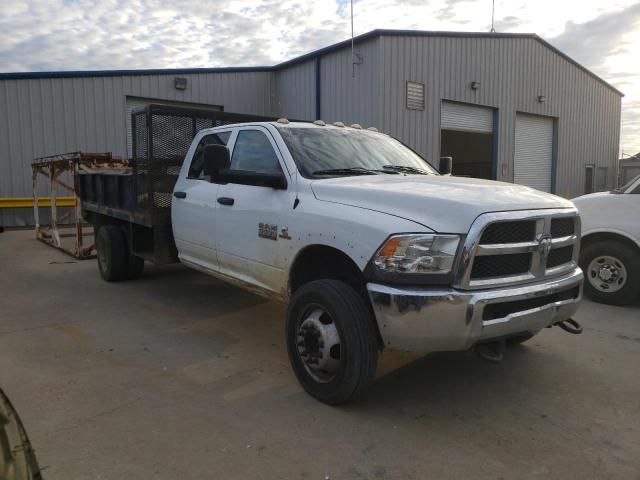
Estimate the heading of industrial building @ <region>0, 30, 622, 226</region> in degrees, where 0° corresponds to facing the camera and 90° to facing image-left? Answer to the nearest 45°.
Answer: approximately 315°

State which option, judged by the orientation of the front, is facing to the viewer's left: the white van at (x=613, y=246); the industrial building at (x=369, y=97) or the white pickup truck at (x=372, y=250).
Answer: the white van at (x=613, y=246)

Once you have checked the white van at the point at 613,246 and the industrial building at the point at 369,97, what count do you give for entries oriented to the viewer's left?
1

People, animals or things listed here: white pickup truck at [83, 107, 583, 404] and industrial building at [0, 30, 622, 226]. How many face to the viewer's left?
0

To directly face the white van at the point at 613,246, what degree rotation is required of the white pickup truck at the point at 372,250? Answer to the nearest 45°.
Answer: approximately 90° to its left

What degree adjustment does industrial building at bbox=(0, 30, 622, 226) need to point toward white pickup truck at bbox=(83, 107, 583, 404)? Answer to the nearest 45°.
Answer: approximately 45° to its right

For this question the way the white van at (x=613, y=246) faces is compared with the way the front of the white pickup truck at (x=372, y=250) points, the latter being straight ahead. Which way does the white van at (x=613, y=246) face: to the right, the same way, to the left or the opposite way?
the opposite way

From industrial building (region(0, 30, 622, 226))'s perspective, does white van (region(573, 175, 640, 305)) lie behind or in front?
in front

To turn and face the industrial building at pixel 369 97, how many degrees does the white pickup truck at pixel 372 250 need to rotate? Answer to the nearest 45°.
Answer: approximately 135° to its left

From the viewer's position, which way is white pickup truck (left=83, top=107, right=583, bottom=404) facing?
facing the viewer and to the right of the viewer

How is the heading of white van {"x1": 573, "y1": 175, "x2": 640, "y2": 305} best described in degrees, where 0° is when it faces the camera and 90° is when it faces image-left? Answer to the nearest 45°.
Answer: approximately 90°

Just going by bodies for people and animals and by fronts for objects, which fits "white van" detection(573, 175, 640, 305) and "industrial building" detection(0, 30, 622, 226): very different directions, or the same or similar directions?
very different directions

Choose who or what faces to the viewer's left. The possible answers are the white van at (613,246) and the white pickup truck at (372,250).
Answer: the white van at (613,246)
